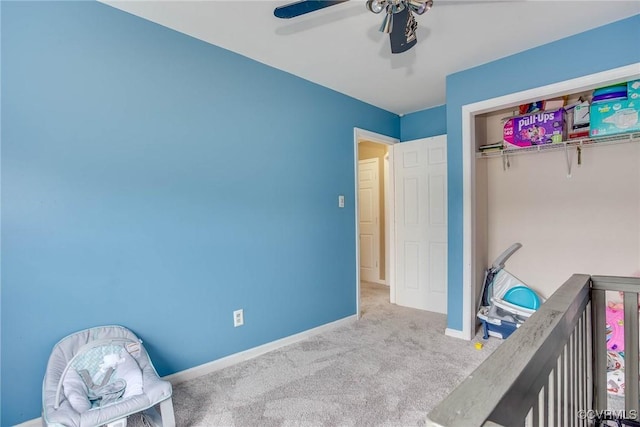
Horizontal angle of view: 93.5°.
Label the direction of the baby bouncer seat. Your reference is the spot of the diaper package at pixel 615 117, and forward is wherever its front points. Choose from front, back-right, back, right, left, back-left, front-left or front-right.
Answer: front-right

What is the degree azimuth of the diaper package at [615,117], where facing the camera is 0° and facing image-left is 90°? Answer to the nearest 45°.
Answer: approximately 0°

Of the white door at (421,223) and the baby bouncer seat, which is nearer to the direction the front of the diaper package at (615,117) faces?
the baby bouncer seat

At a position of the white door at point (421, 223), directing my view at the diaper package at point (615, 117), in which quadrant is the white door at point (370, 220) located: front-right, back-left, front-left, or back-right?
back-left

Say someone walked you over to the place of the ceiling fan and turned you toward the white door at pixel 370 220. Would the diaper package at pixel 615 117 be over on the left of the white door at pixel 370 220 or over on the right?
right

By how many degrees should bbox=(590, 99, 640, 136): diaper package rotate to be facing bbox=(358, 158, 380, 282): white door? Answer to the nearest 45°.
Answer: approximately 90° to its right

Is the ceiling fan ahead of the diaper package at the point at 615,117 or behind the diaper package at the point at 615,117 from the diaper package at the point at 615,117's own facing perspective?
ahead

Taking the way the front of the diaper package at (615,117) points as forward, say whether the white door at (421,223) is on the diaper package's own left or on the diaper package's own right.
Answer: on the diaper package's own right

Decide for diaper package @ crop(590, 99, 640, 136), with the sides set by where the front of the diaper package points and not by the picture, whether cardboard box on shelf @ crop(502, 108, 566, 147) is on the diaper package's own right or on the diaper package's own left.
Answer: on the diaper package's own right
